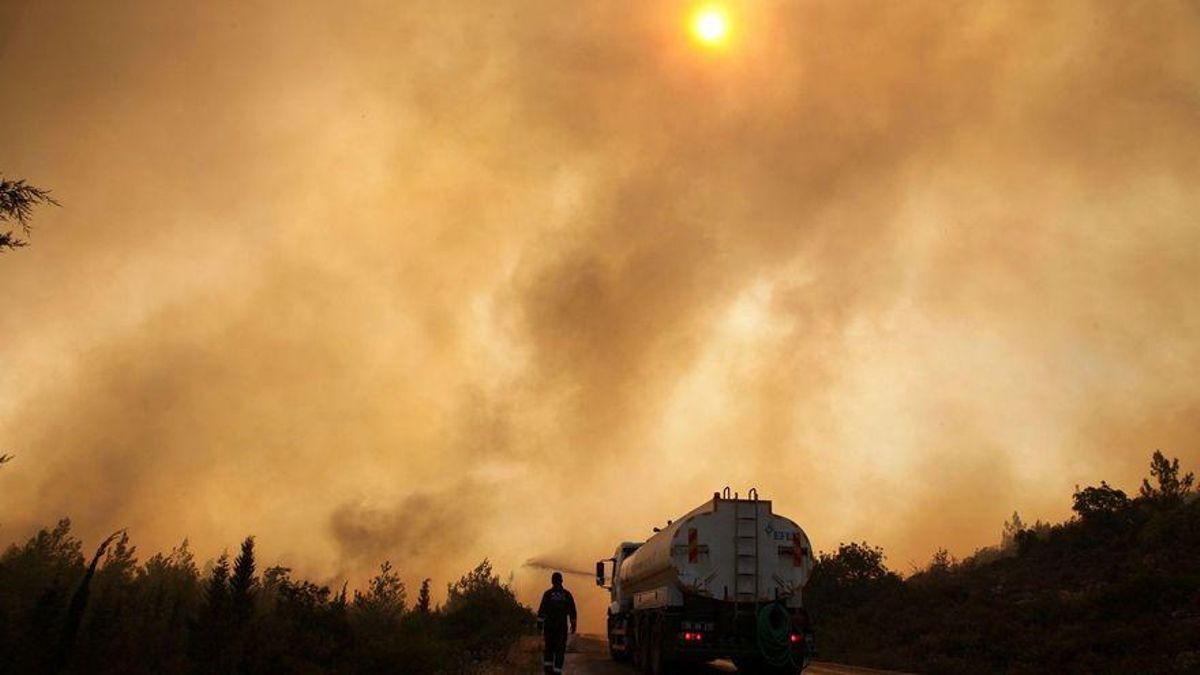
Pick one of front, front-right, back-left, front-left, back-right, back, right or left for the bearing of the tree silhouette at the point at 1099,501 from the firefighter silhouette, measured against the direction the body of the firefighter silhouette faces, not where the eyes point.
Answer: front-right

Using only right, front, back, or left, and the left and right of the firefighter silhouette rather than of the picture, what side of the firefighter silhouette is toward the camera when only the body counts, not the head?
back

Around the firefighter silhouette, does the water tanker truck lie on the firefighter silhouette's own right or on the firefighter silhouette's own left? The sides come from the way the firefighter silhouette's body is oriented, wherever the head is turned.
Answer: on the firefighter silhouette's own right
